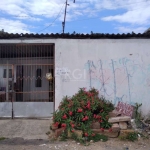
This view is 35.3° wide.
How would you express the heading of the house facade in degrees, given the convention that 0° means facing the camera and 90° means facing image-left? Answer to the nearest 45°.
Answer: approximately 0°

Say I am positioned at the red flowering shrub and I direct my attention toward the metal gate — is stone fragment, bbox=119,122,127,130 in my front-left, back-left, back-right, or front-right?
back-right
